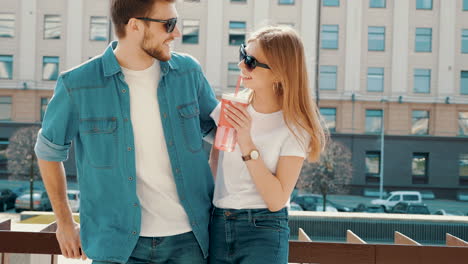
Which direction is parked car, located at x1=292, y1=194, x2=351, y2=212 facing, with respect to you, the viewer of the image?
facing to the right of the viewer

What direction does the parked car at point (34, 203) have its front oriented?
to the viewer's left

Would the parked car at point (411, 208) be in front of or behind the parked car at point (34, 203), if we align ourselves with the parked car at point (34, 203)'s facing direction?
behind

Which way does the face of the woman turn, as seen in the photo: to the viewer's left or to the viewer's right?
to the viewer's left

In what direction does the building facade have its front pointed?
toward the camera

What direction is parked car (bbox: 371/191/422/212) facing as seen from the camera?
to the viewer's left

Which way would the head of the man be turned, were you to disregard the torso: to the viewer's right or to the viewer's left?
to the viewer's right
